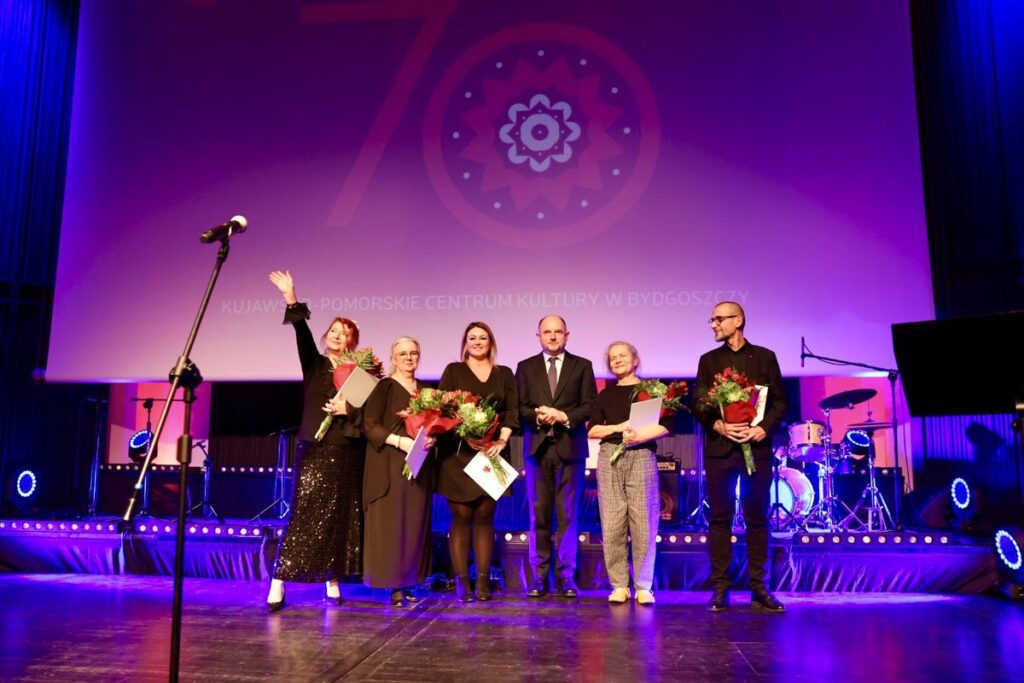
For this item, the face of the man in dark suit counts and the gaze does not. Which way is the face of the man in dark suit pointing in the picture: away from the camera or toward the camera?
toward the camera

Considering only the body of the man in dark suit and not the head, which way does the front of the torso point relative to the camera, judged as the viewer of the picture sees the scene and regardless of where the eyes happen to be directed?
toward the camera

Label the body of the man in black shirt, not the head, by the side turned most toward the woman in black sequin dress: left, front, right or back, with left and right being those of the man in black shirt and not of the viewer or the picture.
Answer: right

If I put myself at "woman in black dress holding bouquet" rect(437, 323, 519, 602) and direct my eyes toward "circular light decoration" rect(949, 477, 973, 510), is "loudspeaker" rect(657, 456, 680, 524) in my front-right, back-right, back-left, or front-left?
front-left

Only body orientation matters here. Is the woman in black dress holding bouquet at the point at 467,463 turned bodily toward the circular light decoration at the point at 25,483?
no

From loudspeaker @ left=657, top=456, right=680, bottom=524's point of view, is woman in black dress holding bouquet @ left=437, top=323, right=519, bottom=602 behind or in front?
in front

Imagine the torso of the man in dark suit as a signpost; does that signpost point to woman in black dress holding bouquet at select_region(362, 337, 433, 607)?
no

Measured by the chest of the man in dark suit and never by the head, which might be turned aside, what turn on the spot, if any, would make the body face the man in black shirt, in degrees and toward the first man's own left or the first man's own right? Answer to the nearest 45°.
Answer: approximately 90° to the first man's own left

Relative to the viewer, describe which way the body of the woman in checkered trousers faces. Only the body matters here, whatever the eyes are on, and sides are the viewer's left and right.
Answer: facing the viewer

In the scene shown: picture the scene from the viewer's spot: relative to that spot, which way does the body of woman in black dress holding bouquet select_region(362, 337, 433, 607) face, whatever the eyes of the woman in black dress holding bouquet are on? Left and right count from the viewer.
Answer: facing the viewer and to the right of the viewer

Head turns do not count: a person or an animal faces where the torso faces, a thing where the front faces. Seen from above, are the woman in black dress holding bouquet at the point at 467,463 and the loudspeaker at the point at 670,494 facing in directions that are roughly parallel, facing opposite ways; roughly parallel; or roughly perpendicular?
roughly parallel

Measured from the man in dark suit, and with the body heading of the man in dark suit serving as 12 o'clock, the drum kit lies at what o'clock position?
The drum kit is roughly at 8 o'clock from the man in dark suit.

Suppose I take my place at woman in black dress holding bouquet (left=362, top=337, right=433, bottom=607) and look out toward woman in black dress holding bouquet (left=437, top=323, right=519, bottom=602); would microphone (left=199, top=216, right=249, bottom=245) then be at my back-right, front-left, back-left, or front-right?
back-right

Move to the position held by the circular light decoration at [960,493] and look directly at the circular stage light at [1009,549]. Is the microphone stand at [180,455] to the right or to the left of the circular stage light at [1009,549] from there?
right

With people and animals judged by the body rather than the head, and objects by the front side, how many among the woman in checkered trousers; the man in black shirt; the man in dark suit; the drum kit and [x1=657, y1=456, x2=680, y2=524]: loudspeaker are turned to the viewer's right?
0

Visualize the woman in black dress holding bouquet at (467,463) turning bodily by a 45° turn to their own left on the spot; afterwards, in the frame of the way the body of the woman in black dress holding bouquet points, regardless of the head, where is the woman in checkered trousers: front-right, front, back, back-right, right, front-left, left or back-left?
front-left

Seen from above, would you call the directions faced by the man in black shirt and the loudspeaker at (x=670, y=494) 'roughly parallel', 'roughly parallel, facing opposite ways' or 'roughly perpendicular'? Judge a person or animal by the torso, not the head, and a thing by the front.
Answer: roughly parallel

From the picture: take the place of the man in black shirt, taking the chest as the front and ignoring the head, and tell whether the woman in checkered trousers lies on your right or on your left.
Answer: on your right

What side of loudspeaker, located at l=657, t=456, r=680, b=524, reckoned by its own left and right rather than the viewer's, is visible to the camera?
front

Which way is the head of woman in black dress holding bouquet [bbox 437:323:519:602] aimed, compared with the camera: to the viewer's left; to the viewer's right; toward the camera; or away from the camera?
toward the camera

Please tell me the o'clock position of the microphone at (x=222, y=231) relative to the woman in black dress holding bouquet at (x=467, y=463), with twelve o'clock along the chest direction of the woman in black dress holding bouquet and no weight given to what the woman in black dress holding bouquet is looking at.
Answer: The microphone is roughly at 1 o'clock from the woman in black dress holding bouquet.

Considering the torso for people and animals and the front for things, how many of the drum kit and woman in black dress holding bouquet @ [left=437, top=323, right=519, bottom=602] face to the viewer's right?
0
